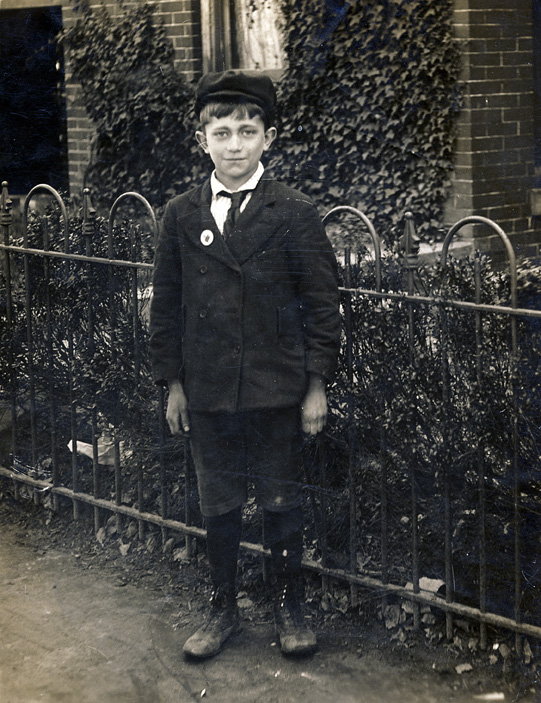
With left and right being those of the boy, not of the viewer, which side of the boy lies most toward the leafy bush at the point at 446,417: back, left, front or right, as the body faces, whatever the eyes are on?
left

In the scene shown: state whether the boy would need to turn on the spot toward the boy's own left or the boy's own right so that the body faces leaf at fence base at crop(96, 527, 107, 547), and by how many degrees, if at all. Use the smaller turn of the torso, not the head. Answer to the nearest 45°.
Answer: approximately 135° to the boy's own right

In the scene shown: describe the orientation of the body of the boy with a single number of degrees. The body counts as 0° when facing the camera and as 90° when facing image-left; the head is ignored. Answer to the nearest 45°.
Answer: approximately 0°

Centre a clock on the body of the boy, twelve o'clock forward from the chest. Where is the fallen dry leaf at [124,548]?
The fallen dry leaf is roughly at 5 o'clock from the boy.
